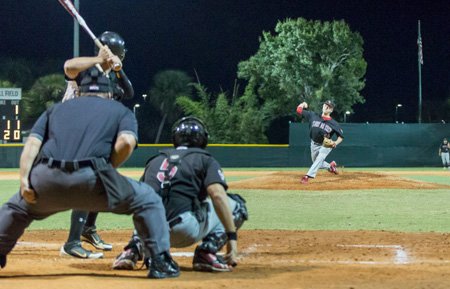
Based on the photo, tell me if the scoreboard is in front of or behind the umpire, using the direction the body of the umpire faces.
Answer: in front

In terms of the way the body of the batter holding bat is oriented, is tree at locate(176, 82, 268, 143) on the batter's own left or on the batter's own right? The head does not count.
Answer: on the batter's own left

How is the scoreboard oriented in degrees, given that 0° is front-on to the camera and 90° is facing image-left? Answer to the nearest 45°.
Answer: approximately 0°

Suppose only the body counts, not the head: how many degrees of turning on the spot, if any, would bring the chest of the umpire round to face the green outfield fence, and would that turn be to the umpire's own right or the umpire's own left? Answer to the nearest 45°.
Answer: approximately 45° to the umpire's own right

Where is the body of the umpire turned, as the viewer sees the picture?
away from the camera

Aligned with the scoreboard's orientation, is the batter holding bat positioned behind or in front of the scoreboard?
in front

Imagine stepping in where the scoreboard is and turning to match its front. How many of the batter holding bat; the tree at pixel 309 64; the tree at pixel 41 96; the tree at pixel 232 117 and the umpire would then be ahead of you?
2

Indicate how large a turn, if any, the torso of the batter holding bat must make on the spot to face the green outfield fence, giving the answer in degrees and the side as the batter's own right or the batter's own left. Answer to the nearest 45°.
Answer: approximately 90° to the batter's own left

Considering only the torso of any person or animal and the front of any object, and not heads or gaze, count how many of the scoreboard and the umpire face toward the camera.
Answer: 1

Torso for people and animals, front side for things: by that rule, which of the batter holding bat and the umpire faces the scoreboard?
the umpire
